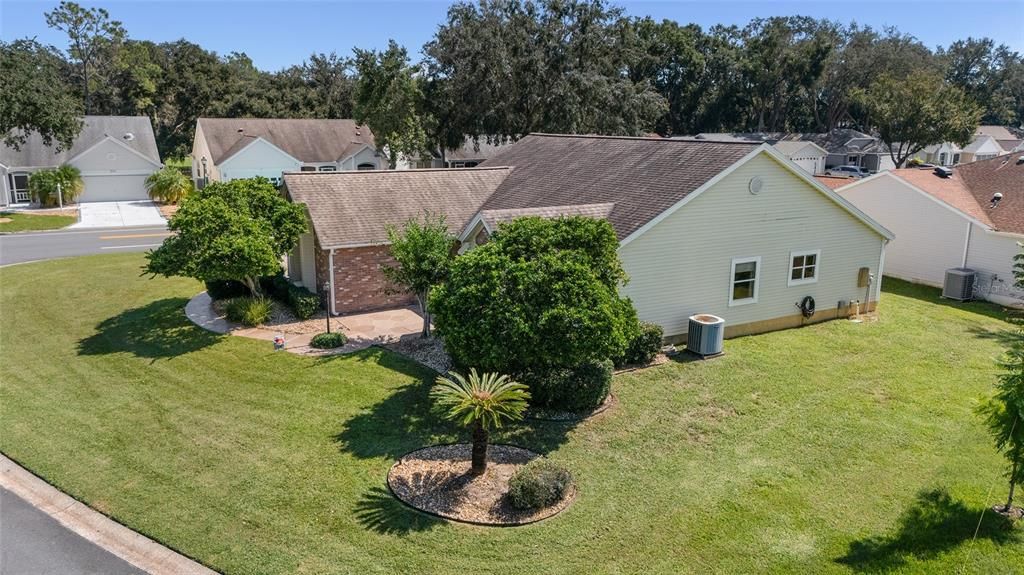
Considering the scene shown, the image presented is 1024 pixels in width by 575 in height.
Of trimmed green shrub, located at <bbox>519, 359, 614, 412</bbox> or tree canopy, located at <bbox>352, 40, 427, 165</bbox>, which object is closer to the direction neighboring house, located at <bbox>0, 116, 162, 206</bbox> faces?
the trimmed green shrub

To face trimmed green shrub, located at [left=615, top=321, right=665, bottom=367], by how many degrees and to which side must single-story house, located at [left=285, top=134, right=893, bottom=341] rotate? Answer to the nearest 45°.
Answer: approximately 45° to its left

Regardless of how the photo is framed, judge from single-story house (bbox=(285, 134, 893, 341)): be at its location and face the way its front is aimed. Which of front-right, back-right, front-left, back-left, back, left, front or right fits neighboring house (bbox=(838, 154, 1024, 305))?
back

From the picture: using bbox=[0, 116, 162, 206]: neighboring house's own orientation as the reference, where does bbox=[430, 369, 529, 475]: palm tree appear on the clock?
The palm tree is roughly at 12 o'clock from the neighboring house.

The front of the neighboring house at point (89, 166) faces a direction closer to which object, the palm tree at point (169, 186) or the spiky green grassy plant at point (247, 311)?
the spiky green grassy plant

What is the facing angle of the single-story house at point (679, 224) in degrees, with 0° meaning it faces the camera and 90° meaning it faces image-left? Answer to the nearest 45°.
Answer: approximately 45°

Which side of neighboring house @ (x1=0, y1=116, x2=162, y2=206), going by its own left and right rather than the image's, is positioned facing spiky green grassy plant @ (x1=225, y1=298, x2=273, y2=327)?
front

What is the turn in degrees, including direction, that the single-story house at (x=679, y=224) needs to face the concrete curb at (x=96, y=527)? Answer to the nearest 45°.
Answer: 0° — it already faces it

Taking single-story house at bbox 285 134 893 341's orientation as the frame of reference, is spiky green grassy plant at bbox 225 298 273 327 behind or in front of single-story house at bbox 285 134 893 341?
in front

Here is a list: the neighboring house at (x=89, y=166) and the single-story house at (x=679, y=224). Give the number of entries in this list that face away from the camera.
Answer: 0

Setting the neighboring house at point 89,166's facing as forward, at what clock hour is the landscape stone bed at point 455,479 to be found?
The landscape stone bed is roughly at 12 o'clock from the neighboring house.

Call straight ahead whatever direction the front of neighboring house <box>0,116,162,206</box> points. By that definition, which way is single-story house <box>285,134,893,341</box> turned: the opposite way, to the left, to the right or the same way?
to the right
